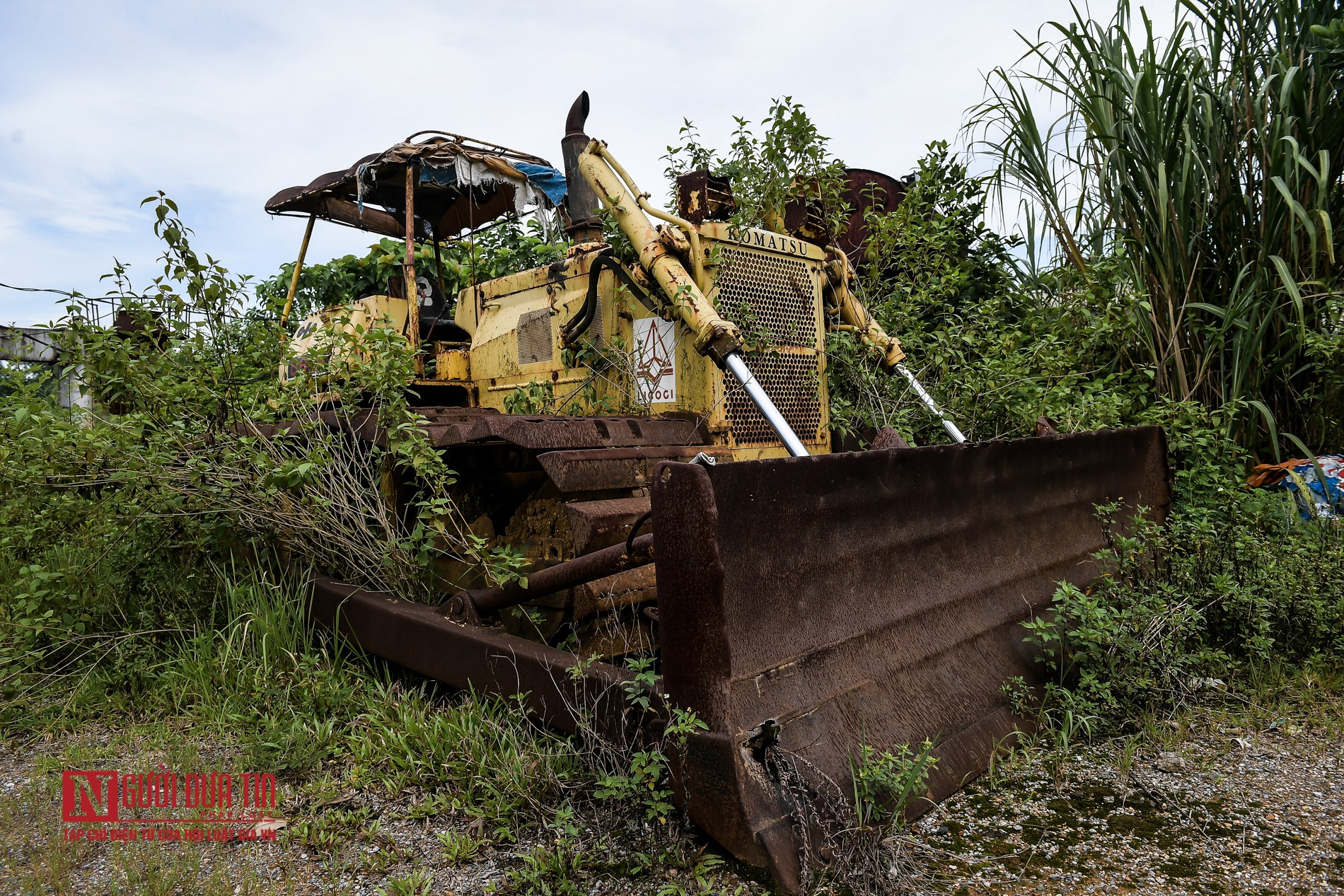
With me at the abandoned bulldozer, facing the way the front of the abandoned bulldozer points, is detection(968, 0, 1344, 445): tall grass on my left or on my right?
on my left

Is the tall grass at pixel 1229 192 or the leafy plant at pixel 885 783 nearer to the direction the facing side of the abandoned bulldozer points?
the leafy plant

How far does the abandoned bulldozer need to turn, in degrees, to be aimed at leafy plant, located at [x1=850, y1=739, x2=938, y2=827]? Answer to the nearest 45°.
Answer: approximately 45° to its right

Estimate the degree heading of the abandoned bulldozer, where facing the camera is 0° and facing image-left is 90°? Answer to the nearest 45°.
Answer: approximately 315°
